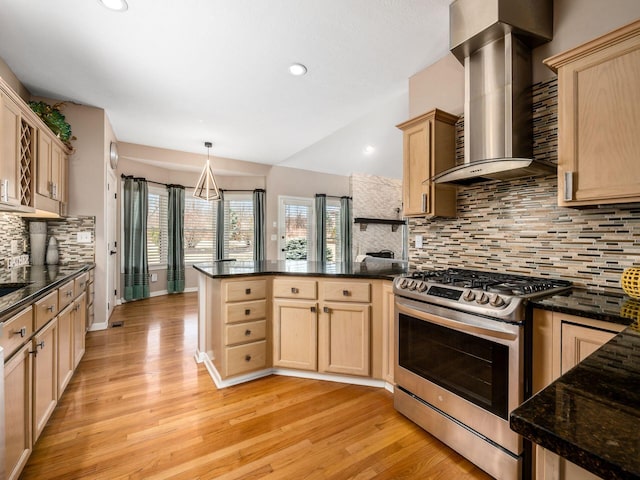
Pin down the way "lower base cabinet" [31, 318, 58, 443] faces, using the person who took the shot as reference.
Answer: facing the viewer and to the right of the viewer

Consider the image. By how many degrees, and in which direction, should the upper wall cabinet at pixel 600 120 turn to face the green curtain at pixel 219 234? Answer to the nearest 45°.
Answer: approximately 45° to its right

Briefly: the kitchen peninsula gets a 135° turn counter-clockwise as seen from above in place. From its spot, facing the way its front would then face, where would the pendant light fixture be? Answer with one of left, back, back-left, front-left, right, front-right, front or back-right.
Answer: left

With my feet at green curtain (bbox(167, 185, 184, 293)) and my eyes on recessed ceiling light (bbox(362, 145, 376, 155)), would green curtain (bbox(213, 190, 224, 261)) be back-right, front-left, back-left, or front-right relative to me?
front-left

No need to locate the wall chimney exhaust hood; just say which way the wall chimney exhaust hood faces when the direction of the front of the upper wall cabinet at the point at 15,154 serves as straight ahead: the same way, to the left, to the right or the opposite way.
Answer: the opposite way

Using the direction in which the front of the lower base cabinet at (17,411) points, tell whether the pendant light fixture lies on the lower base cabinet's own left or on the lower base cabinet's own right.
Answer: on the lower base cabinet's own left

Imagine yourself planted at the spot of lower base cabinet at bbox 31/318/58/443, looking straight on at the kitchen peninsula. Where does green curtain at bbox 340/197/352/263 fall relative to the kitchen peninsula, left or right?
left

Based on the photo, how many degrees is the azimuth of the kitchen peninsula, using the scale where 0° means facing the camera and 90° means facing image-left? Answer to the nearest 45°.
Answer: approximately 0°

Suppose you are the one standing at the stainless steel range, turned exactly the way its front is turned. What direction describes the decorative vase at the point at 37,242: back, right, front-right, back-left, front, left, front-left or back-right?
front-right

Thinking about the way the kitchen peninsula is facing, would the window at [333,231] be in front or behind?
behind

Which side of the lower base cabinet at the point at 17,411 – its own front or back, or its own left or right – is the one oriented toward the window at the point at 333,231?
left

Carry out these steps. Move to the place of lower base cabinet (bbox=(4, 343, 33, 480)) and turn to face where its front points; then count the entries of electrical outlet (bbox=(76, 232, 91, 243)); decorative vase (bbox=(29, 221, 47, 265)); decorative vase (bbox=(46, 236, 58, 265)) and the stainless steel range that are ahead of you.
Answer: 1

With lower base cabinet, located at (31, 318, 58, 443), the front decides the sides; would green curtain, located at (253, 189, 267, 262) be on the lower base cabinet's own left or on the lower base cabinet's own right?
on the lower base cabinet's own left

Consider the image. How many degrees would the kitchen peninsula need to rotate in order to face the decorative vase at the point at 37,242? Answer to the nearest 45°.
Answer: approximately 90° to its right

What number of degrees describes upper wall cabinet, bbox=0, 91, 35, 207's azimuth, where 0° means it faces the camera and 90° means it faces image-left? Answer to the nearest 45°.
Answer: approximately 315°

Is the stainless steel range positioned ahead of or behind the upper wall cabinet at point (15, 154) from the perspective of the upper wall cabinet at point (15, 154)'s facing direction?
ahead

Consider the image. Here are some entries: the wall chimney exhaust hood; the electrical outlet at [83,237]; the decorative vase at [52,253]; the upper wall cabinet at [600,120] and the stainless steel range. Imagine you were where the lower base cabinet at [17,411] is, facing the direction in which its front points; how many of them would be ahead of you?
3
